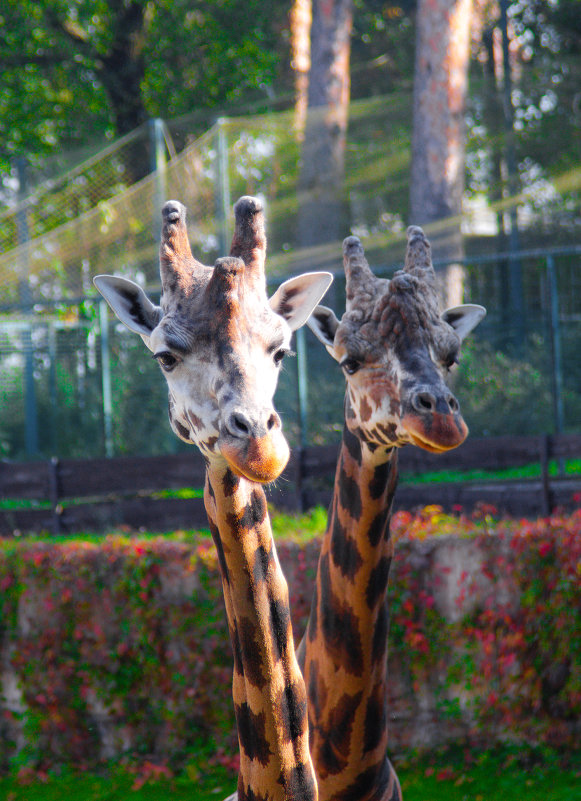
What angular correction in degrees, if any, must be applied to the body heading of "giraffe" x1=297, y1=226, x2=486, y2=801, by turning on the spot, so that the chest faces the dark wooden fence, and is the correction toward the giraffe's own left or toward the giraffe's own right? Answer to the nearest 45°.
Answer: approximately 135° to the giraffe's own left

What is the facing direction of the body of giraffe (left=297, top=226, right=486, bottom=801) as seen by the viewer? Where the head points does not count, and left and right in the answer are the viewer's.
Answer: facing the viewer and to the right of the viewer

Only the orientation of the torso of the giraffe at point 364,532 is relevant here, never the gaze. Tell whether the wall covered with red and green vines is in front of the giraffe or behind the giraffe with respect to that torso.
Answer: behind

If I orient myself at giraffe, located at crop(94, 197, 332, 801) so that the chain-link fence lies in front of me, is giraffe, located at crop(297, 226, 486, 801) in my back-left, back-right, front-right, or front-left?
front-right

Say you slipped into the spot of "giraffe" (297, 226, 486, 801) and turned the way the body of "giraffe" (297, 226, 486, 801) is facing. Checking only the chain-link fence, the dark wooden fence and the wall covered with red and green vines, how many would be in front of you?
0

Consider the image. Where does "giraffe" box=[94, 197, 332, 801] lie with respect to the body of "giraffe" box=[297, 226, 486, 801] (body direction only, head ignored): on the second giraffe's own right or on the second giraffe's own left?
on the second giraffe's own right

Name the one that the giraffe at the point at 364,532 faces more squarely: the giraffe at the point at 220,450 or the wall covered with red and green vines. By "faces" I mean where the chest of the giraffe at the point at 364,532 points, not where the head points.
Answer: the giraffe

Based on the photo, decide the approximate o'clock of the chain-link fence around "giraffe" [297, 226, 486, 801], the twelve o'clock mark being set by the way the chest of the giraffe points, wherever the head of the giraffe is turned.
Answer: The chain-link fence is roughly at 7 o'clock from the giraffe.

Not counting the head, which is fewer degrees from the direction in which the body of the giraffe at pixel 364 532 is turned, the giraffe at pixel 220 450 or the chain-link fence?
the giraffe
